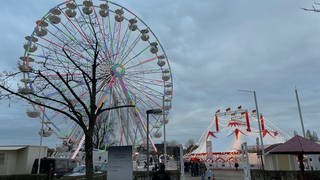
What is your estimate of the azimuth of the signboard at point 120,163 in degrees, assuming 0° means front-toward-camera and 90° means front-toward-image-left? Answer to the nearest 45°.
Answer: approximately 0°

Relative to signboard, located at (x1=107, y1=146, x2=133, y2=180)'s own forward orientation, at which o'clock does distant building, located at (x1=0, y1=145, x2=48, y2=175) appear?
The distant building is roughly at 5 o'clock from the signboard.

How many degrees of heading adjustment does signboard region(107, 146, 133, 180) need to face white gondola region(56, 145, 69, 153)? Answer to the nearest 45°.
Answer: approximately 180°

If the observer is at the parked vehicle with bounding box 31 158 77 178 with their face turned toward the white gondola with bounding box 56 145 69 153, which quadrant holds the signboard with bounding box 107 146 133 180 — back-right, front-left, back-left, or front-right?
back-right
